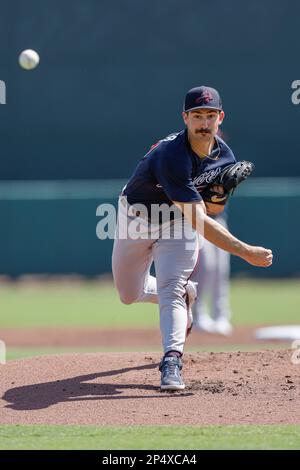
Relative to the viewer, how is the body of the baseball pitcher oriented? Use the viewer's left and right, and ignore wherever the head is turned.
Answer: facing the viewer and to the right of the viewer
